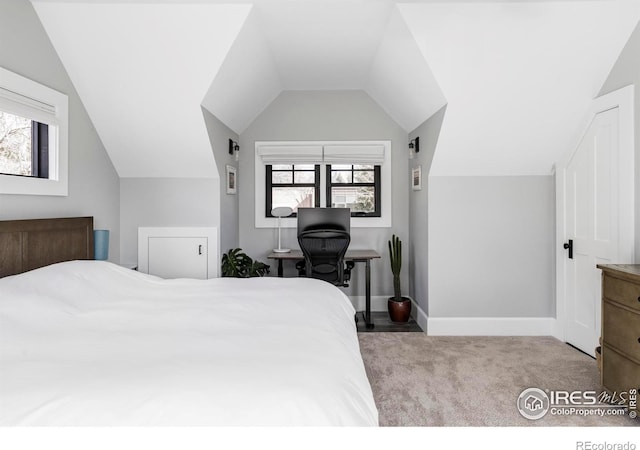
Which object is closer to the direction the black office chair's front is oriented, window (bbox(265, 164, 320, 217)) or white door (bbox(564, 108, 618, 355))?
the window

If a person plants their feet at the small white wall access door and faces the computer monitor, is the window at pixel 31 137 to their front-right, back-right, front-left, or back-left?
back-right

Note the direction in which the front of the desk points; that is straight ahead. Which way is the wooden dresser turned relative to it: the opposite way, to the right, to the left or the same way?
to the right

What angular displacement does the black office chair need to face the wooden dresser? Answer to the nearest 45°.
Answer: approximately 135° to its right

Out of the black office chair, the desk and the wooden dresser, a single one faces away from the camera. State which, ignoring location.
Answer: the black office chair

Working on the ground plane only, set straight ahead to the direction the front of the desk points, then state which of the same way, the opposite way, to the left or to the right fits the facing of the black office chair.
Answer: the opposite way

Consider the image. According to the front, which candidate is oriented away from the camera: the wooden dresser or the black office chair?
the black office chair

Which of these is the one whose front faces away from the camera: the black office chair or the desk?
the black office chair

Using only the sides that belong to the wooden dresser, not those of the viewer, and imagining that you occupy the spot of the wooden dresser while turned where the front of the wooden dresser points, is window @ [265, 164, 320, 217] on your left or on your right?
on your right

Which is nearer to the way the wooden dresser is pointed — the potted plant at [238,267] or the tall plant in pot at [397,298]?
the potted plant

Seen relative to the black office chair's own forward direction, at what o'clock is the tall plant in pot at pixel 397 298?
The tall plant in pot is roughly at 2 o'clock from the black office chair.

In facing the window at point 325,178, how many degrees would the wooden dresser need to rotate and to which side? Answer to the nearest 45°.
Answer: approximately 45° to its right

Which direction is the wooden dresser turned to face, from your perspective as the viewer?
facing the viewer and to the left of the viewer

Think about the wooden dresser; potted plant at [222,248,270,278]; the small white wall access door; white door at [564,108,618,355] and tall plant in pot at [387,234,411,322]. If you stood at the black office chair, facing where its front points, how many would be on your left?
2

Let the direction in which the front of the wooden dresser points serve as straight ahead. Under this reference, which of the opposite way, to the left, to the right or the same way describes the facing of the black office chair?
to the right

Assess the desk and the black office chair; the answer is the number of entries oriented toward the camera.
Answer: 1

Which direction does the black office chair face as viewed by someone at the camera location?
facing away from the viewer
